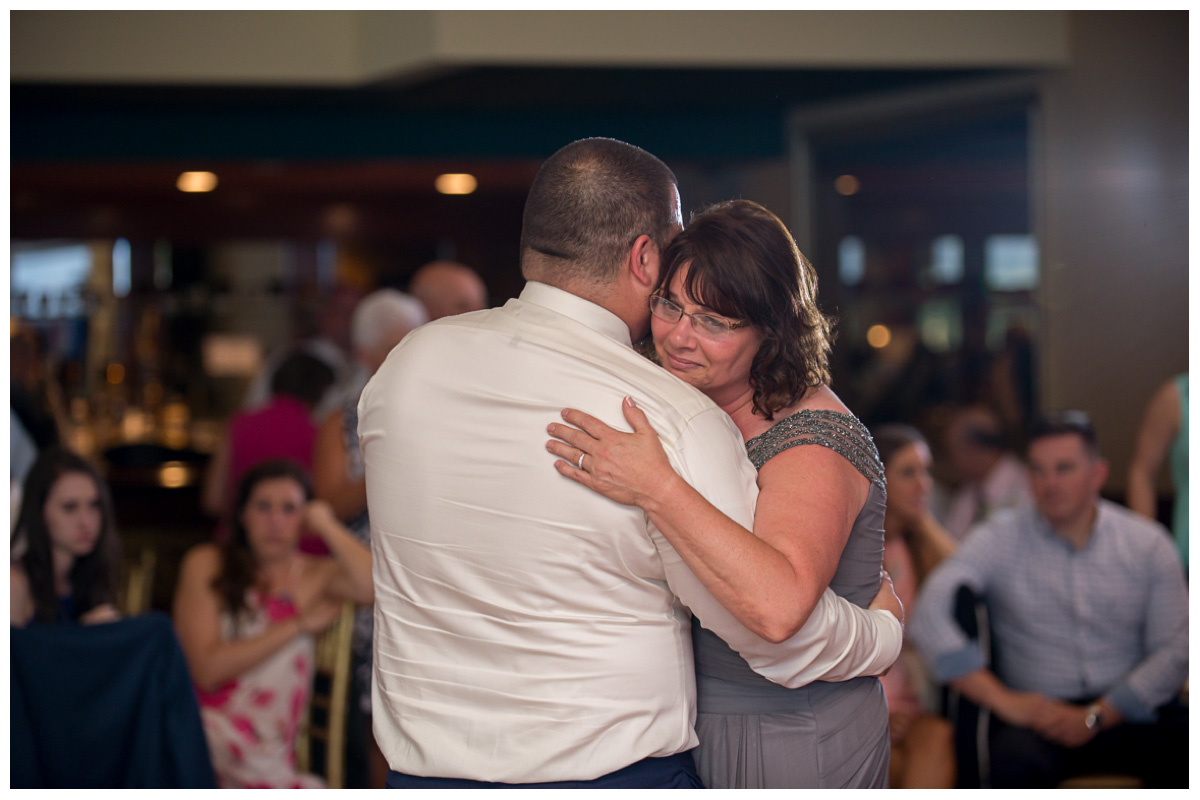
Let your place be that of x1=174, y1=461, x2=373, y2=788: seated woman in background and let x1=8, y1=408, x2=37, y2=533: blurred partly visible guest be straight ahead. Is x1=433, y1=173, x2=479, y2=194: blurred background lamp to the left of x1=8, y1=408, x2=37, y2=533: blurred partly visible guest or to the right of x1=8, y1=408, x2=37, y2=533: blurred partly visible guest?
right

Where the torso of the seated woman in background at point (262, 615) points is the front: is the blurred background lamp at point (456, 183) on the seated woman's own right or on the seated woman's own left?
on the seated woman's own left

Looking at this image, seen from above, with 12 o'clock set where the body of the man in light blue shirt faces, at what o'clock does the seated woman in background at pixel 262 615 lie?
The seated woman in background is roughly at 2 o'clock from the man in light blue shirt.

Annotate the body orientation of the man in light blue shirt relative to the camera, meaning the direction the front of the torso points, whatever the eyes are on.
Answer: toward the camera

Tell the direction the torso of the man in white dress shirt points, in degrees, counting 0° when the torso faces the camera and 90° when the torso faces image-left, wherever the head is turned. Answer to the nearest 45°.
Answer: approximately 225°

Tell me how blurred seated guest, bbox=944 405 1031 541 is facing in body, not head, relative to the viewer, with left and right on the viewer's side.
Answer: facing the viewer and to the left of the viewer

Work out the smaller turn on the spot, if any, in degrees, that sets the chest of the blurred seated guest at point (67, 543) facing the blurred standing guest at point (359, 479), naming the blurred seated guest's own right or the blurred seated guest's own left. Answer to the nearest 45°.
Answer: approximately 45° to the blurred seated guest's own left

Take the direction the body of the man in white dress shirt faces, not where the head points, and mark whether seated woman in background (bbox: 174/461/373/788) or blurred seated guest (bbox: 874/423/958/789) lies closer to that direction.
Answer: the blurred seated guest

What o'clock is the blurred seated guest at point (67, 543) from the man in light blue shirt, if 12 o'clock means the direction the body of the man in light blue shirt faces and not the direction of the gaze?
The blurred seated guest is roughly at 2 o'clock from the man in light blue shirt.

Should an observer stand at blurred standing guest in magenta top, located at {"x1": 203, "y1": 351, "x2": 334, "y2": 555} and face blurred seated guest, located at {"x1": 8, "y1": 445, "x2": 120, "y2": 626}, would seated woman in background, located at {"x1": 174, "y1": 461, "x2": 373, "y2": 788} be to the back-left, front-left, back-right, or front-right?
front-left

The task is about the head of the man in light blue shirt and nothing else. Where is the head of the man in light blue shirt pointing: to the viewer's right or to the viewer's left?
to the viewer's left

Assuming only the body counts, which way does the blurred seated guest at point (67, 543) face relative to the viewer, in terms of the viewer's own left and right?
facing the viewer and to the right of the viewer

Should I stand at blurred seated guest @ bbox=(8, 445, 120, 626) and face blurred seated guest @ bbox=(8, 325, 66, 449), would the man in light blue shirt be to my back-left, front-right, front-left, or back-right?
back-right

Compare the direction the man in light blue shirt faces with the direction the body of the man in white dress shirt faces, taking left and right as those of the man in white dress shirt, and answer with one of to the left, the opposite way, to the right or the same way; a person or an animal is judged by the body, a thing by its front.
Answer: the opposite way

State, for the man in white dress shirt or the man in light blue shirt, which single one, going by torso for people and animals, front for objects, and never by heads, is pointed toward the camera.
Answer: the man in light blue shirt

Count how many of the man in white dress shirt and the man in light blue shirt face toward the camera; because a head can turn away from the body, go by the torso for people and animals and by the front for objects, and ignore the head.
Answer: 1
